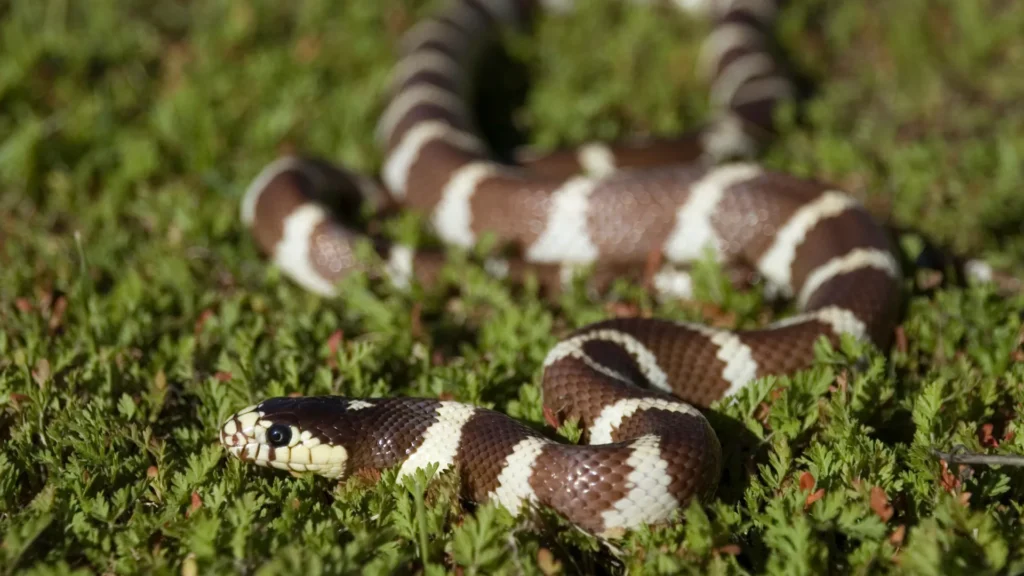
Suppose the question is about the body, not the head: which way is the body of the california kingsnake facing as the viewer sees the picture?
to the viewer's left
